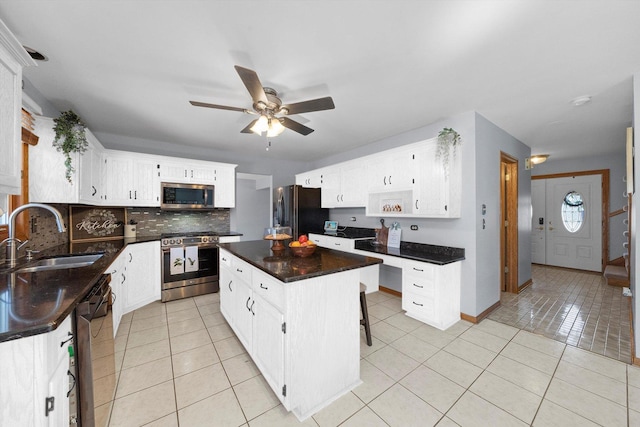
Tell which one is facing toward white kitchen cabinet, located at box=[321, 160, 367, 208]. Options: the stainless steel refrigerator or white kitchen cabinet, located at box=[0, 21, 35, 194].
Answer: white kitchen cabinet, located at box=[0, 21, 35, 194]

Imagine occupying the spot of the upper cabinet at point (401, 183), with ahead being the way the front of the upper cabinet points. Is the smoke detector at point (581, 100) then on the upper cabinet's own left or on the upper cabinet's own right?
on the upper cabinet's own left

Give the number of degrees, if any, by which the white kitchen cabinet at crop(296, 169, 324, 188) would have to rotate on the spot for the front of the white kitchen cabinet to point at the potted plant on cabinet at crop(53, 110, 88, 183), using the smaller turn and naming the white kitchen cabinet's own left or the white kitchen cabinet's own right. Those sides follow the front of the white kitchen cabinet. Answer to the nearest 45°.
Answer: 0° — it already faces it

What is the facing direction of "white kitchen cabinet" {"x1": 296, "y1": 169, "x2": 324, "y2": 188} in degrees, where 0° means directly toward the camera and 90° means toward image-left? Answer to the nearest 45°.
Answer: approximately 45°

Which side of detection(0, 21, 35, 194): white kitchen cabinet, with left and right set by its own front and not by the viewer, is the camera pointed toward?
right

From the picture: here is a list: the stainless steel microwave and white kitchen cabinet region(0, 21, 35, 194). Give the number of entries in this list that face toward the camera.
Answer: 1

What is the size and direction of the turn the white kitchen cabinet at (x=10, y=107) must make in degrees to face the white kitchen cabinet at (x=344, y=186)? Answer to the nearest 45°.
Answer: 0° — it already faces it
